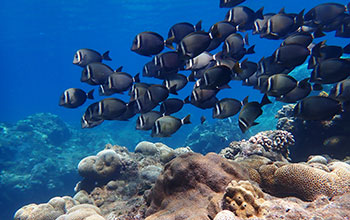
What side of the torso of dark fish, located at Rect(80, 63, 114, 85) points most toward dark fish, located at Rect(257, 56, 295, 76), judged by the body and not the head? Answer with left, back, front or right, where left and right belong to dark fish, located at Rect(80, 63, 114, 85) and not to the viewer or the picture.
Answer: back

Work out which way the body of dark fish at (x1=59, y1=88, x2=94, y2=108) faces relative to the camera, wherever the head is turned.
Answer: to the viewer's left

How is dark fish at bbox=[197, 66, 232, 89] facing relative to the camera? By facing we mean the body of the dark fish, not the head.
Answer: to the viewer's left

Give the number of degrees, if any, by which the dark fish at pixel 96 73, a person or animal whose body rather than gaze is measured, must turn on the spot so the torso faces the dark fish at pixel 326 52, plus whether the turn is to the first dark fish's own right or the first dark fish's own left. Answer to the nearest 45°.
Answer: approximately 180°

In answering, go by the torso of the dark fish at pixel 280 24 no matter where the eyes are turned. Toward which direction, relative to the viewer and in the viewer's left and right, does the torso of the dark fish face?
facing to the left of the viewer
